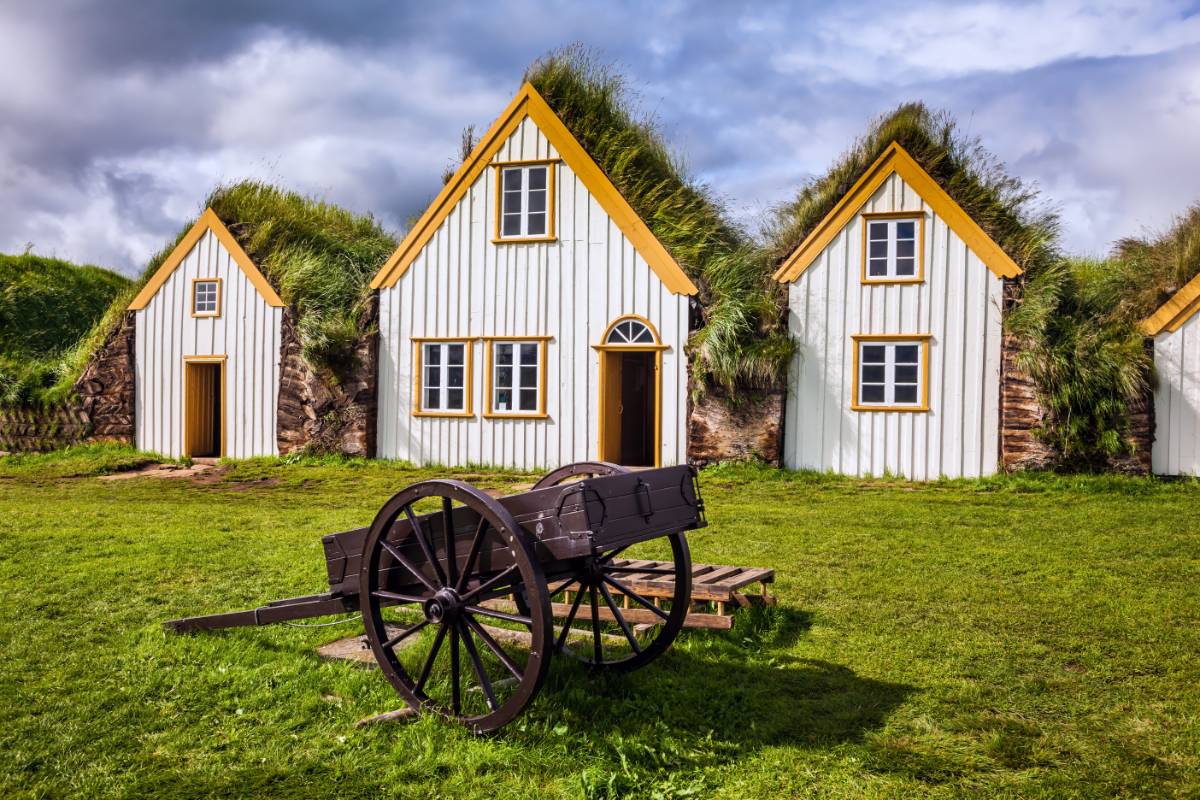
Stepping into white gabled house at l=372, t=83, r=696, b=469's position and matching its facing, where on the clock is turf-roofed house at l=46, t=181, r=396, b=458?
The turf-roofed house is roughly at 4 o'clock from the white gabled house.

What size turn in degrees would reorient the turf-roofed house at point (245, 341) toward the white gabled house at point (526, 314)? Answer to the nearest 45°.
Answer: approximately 45° to its left

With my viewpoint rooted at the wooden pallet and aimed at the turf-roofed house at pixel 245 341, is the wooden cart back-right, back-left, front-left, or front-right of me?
back-left

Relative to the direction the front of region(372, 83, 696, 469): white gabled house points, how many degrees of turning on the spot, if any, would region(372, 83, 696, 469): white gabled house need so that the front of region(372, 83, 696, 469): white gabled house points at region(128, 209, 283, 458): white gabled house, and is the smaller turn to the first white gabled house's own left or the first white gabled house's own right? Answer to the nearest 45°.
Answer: approximately 135° to the first white gabled house's own right

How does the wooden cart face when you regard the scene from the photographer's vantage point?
facing away from the viewer and to the left of the viewer

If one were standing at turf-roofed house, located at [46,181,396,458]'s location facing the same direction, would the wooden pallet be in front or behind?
in front

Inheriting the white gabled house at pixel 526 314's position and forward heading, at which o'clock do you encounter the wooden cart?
The wooden cart is roughly at 12 o'clock from the white gabled house.

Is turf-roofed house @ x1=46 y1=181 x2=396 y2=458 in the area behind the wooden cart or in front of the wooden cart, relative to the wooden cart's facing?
in front

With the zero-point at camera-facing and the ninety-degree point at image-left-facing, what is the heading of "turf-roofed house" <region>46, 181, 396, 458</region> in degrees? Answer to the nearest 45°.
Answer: approximately 0°

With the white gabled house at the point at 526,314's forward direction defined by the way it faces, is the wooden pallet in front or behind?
in front
